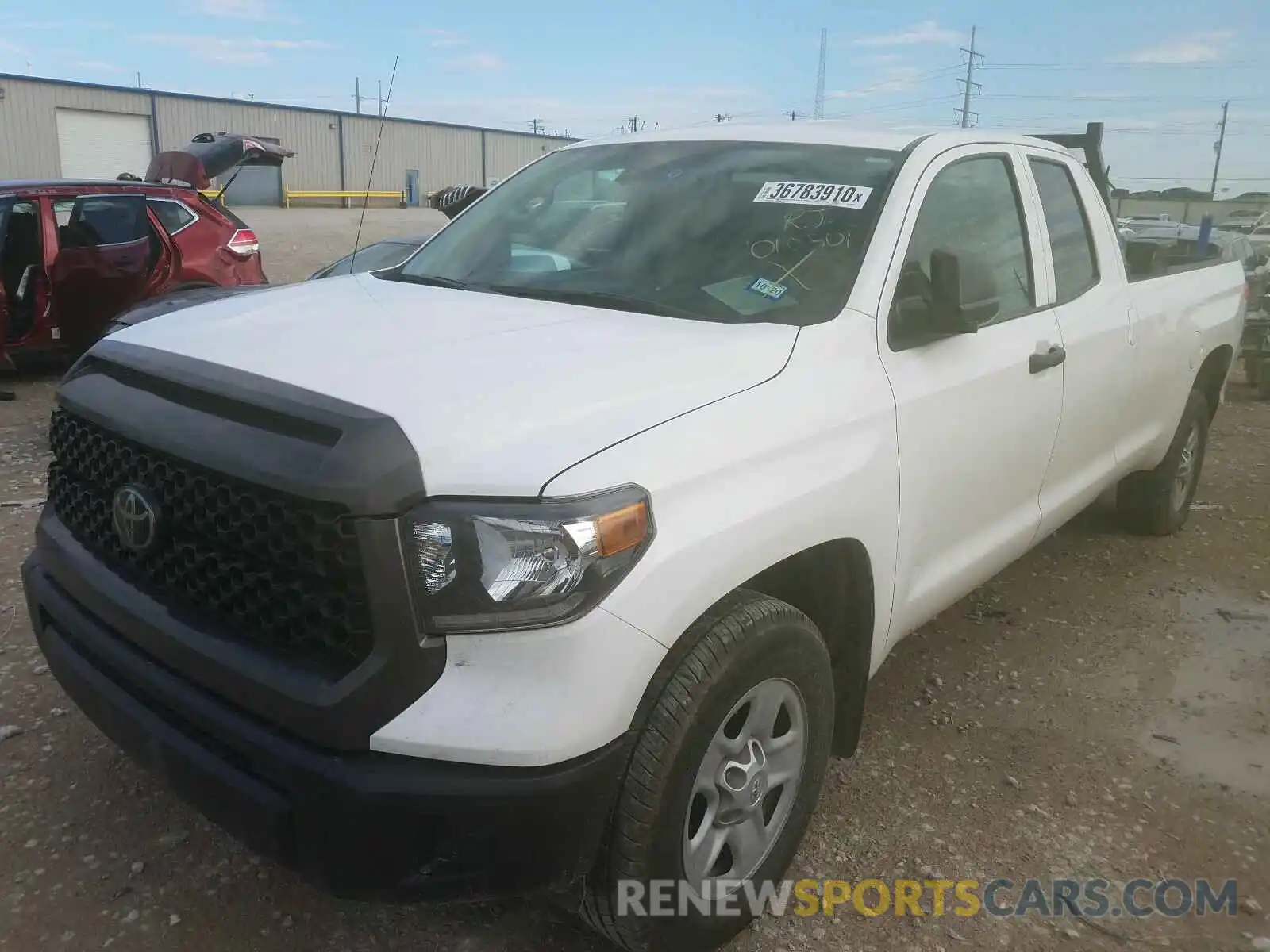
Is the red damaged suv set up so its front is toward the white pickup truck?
no

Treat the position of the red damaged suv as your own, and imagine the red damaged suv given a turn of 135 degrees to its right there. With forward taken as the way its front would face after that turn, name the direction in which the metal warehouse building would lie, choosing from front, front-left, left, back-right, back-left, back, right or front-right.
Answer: front-left

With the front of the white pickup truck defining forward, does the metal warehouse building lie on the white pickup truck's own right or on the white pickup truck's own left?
on the white pickup truck's own right

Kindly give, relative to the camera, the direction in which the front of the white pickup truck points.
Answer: facing the viewer and to the left of the viewer

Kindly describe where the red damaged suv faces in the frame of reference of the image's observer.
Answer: facing to the left of the viewer

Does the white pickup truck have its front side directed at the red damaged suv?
no
